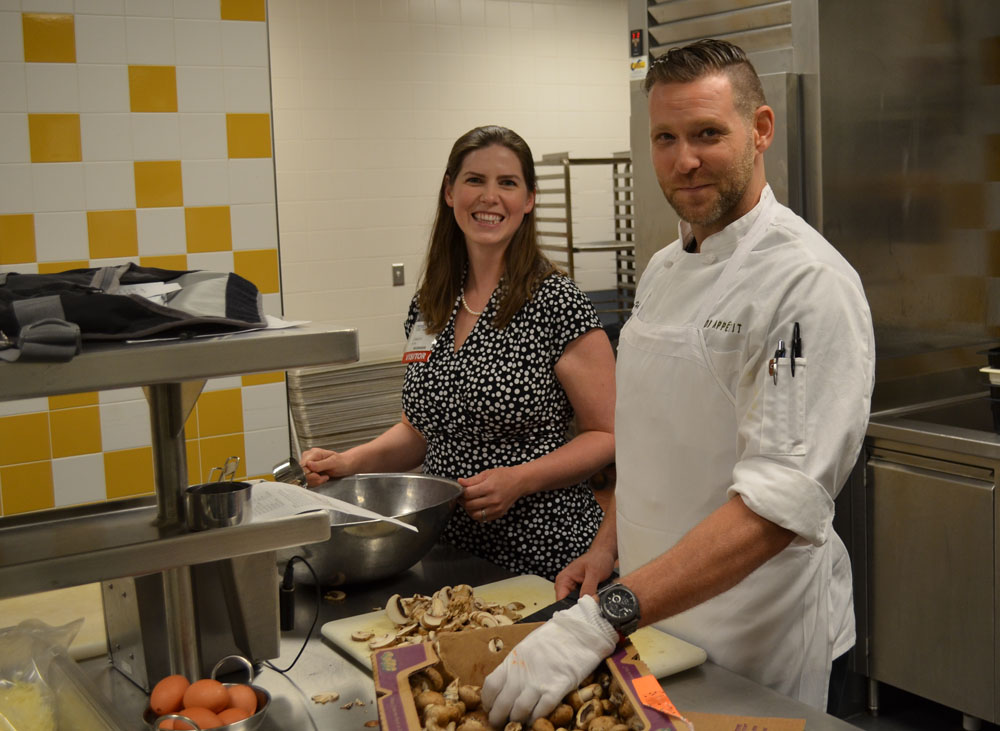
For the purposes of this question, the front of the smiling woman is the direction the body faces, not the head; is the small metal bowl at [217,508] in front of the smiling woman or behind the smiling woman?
in front

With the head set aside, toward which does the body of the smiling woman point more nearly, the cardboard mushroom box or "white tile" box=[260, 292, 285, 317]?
the cardboard mushroom box

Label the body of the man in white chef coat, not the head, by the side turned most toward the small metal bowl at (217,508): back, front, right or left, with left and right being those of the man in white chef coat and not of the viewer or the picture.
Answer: front

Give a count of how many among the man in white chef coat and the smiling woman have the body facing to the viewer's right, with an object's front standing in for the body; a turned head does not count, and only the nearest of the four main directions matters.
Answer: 0

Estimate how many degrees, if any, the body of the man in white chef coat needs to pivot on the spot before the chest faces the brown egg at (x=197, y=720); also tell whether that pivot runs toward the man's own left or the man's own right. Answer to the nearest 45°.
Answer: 0° — they already face it

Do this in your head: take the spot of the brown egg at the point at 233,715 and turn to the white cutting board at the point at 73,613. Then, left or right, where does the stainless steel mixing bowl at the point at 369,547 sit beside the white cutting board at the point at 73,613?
right

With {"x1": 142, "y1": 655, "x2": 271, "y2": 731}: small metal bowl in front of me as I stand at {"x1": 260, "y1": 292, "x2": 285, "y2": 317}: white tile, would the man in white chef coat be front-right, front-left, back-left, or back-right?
front-left

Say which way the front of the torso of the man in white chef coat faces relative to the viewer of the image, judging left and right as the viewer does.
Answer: facing the viewer and to the left of the viewer

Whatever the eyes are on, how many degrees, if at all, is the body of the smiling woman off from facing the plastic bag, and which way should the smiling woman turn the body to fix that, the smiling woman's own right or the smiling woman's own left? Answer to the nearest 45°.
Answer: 0° — they already face it

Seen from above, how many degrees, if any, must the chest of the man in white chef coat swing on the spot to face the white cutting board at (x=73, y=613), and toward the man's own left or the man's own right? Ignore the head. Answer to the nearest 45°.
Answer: approximately 45° to the man's own right
